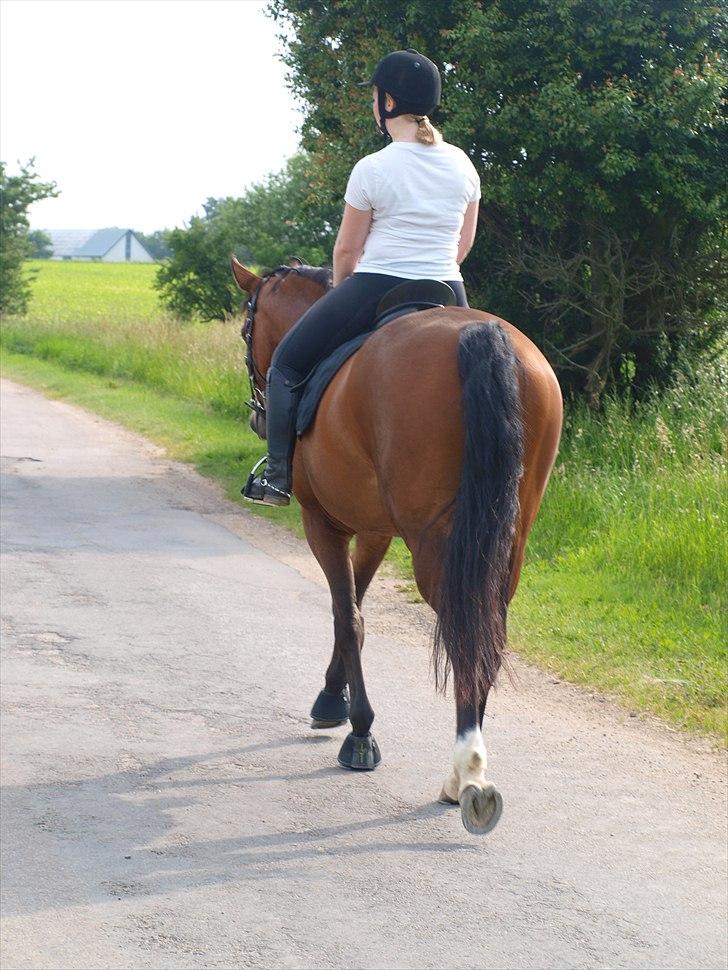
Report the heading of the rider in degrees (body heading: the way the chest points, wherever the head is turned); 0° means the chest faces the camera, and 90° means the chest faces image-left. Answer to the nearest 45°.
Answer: approximately 135°

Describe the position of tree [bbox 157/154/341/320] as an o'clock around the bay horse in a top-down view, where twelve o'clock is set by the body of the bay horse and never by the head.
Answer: The tree is roughly at 1 o'clock from the bay horse.

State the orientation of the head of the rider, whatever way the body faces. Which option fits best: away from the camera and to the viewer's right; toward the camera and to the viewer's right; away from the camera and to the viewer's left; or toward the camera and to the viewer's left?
away from the camera and to the viewer's left

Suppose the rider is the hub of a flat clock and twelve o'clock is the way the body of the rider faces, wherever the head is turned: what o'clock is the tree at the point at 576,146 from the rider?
The tree is roughly at 2 o'clock from the rider.

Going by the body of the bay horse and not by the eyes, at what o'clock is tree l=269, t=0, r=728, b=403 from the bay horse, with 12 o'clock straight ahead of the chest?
The tree is roughly at 2 o'clock from the bay horse.
